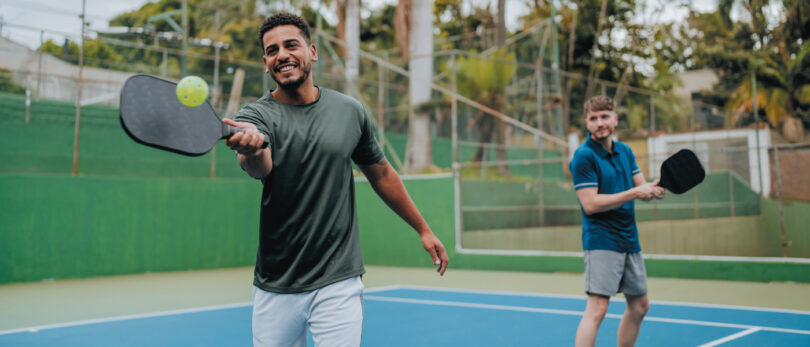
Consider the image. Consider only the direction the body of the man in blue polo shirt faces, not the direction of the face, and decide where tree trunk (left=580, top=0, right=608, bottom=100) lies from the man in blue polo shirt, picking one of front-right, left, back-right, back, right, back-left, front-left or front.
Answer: back-left

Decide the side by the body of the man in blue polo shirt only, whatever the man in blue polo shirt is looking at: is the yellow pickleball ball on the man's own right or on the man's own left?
on the man's own right

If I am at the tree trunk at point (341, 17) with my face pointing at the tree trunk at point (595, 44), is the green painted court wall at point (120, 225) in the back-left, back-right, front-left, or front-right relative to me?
back-right

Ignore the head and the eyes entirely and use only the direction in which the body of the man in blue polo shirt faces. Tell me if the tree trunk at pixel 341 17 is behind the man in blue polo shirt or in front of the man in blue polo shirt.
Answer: behind

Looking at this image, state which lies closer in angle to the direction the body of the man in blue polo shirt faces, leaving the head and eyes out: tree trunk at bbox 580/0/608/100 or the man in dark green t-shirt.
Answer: the man in dark green t-shirt

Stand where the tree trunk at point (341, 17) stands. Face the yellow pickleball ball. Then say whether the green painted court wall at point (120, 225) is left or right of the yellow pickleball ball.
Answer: right

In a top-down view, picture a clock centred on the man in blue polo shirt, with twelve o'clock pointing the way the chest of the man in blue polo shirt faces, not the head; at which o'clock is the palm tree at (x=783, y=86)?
The palm tree is roughly at 8 o'clock from the man in blue polo shirt.

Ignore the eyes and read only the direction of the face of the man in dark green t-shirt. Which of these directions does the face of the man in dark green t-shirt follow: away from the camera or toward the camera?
toward the camera

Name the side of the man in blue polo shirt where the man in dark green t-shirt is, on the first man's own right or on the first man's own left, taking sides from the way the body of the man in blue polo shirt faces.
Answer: on the first man's own right

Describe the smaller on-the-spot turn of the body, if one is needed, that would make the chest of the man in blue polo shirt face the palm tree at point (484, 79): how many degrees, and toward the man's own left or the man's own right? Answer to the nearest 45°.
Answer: approximately 135° to the man's own left
